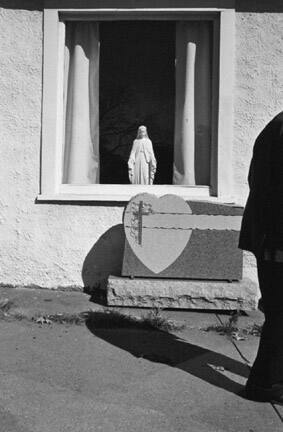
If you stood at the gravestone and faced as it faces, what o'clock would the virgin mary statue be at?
The virgin mary statue is roughly at 5 o'clock from the gravestone.

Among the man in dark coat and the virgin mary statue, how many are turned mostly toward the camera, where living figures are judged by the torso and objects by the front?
1

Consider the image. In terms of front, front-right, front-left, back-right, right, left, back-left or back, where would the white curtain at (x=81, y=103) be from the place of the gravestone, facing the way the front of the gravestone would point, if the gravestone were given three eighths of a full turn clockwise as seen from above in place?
front

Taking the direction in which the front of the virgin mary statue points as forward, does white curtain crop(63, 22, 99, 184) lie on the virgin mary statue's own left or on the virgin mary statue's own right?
on the virgin mary statue's own right

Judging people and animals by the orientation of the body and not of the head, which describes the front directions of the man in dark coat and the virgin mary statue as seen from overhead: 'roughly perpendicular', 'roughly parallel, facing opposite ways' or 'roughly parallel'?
roughly perpendicular

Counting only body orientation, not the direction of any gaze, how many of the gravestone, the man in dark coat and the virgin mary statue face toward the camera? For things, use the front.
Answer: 2
